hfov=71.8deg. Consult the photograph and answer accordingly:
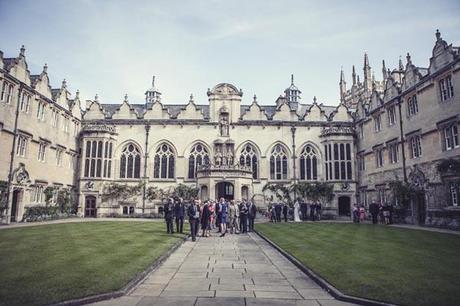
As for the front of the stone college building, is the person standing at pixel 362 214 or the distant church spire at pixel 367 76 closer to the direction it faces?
the person standing

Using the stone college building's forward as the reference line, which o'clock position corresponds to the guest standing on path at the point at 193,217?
The guest standing on path is roughly at 12 o'clock from the stone college building.

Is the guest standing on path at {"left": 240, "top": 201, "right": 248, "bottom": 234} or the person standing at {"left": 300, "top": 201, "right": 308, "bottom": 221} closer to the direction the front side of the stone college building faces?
the guest standing on path

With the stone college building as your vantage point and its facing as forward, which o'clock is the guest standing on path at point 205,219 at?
The guest standing on path is roughly at 12 o'clock from the stone college building.

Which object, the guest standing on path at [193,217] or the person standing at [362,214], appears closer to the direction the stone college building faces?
the guest standing on path

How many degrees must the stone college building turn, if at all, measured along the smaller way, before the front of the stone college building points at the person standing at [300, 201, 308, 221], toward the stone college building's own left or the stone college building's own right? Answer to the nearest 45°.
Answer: approximately 90° to the stone college building's own left

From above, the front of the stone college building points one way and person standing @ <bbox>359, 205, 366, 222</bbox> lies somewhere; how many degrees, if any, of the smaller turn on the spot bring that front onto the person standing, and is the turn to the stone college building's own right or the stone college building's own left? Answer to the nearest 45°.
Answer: approximately 90° to the stone college building's own left

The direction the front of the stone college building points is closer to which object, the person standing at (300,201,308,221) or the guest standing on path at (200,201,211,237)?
the guest standing on path

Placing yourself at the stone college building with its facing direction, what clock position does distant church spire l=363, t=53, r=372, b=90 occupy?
The distant church spire is roughly at 8 o'clock from the stone college building.

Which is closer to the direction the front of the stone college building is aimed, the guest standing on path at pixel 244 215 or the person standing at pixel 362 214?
the guest standing on path

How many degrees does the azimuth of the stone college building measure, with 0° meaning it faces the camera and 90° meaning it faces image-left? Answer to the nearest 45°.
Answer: approximately 0°
